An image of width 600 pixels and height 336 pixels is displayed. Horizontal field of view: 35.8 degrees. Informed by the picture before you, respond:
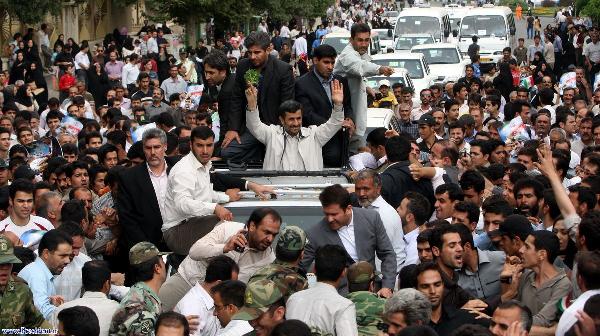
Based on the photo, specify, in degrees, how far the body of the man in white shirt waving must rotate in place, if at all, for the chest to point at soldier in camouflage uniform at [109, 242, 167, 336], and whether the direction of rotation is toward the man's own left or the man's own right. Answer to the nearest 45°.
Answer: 0° — they already face them

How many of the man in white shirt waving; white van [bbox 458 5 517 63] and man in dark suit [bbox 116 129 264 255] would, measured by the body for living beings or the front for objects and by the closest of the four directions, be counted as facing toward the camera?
3

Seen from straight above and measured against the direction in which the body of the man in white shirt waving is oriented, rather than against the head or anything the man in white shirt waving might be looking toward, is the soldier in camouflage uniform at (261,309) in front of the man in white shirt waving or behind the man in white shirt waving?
in front

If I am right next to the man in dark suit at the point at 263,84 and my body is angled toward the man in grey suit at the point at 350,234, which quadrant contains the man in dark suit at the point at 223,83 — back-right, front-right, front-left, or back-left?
back-right

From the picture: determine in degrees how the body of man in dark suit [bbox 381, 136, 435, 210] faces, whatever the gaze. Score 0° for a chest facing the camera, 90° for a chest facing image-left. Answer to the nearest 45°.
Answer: approximately 180°

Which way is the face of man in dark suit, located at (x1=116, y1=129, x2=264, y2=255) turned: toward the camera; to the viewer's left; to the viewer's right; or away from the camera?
toward the camera

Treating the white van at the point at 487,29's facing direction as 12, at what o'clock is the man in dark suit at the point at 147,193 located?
The man in dark suit is roughly at 12 o'clock from the white van.

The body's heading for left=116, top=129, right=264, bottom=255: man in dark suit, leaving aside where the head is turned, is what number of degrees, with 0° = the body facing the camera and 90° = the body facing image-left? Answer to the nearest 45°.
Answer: approximately 0°

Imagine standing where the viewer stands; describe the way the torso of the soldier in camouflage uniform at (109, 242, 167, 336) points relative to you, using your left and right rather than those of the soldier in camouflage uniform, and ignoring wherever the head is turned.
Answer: facing away from the viewer and to the right of the viewer

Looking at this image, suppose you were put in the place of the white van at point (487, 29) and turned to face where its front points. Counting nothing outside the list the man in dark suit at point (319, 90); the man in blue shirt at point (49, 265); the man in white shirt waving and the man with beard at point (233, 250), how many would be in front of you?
4

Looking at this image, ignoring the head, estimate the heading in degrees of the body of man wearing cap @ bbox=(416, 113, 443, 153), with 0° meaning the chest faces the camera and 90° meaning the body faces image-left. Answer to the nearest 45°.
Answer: approximately 45°

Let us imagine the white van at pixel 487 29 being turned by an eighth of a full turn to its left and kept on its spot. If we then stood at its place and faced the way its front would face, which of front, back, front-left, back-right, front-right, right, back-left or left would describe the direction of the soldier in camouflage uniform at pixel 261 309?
front-right

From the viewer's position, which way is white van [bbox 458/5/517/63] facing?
facing the viewer

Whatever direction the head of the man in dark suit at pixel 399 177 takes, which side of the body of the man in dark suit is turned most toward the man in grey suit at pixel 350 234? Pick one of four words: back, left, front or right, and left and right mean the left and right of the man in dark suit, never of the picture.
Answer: back

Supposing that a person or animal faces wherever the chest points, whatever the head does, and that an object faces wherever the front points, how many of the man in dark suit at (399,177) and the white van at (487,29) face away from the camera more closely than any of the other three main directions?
1

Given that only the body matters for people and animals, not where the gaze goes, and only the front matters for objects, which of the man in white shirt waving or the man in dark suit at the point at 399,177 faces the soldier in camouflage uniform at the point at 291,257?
the man in white shirt waving
